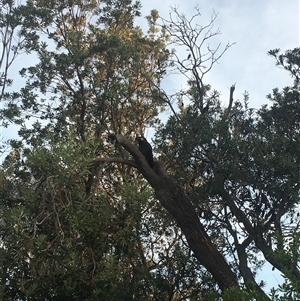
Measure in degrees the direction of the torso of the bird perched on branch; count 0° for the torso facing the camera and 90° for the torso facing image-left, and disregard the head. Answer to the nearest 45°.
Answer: approximately 90°
